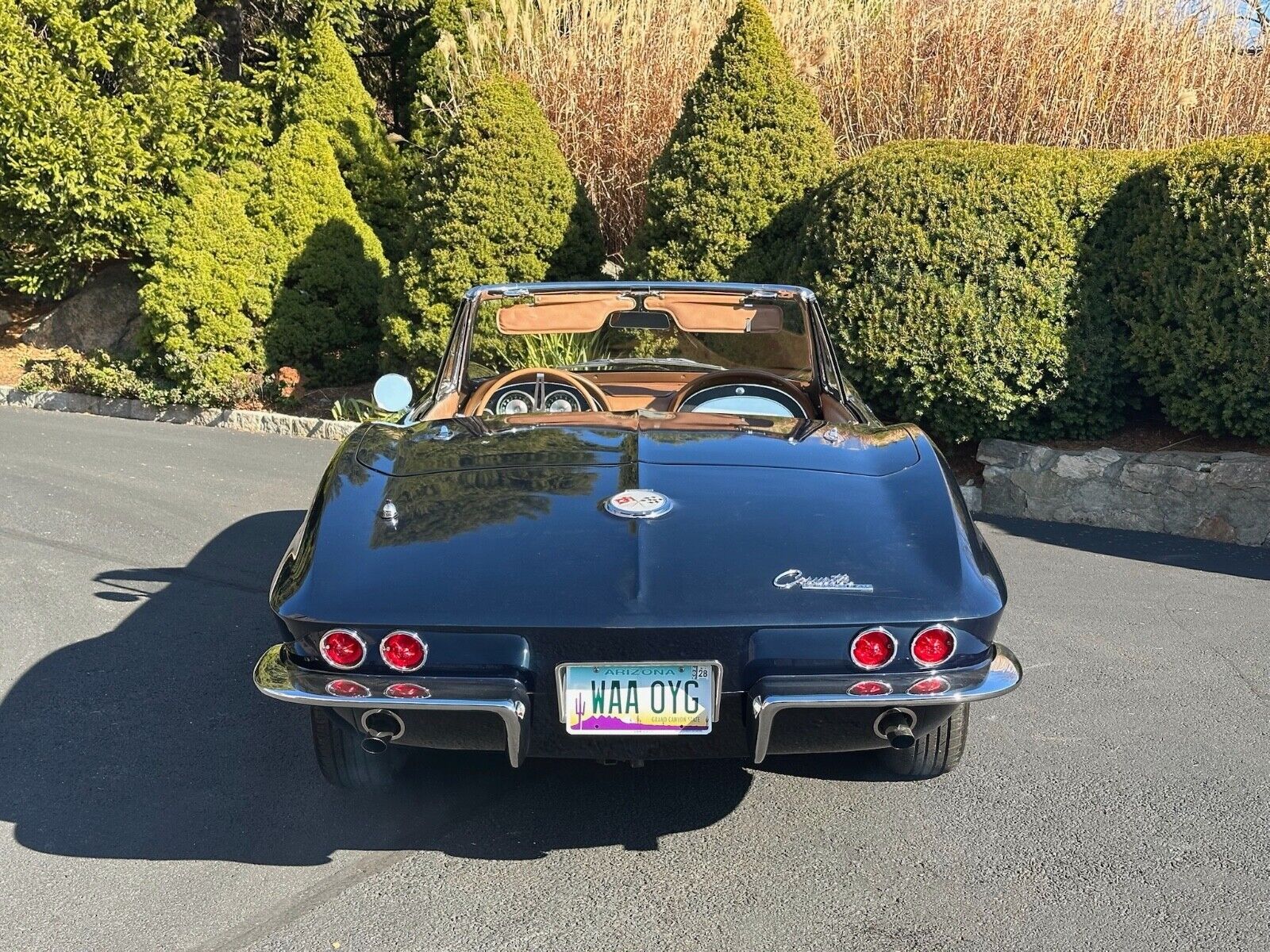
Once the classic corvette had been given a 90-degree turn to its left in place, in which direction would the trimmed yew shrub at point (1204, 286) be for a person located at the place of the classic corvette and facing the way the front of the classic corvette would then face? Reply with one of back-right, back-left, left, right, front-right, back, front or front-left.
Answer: back-right

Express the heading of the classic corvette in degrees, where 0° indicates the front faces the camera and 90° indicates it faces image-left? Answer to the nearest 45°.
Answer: approximately 180°

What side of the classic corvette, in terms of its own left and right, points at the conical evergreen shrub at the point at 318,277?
front

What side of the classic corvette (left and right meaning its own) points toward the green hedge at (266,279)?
front

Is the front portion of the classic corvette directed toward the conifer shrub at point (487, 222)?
yes

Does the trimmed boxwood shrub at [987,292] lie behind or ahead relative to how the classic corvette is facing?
ahead

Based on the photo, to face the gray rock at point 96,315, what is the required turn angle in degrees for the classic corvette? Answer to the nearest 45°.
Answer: approximately 45° to its left
